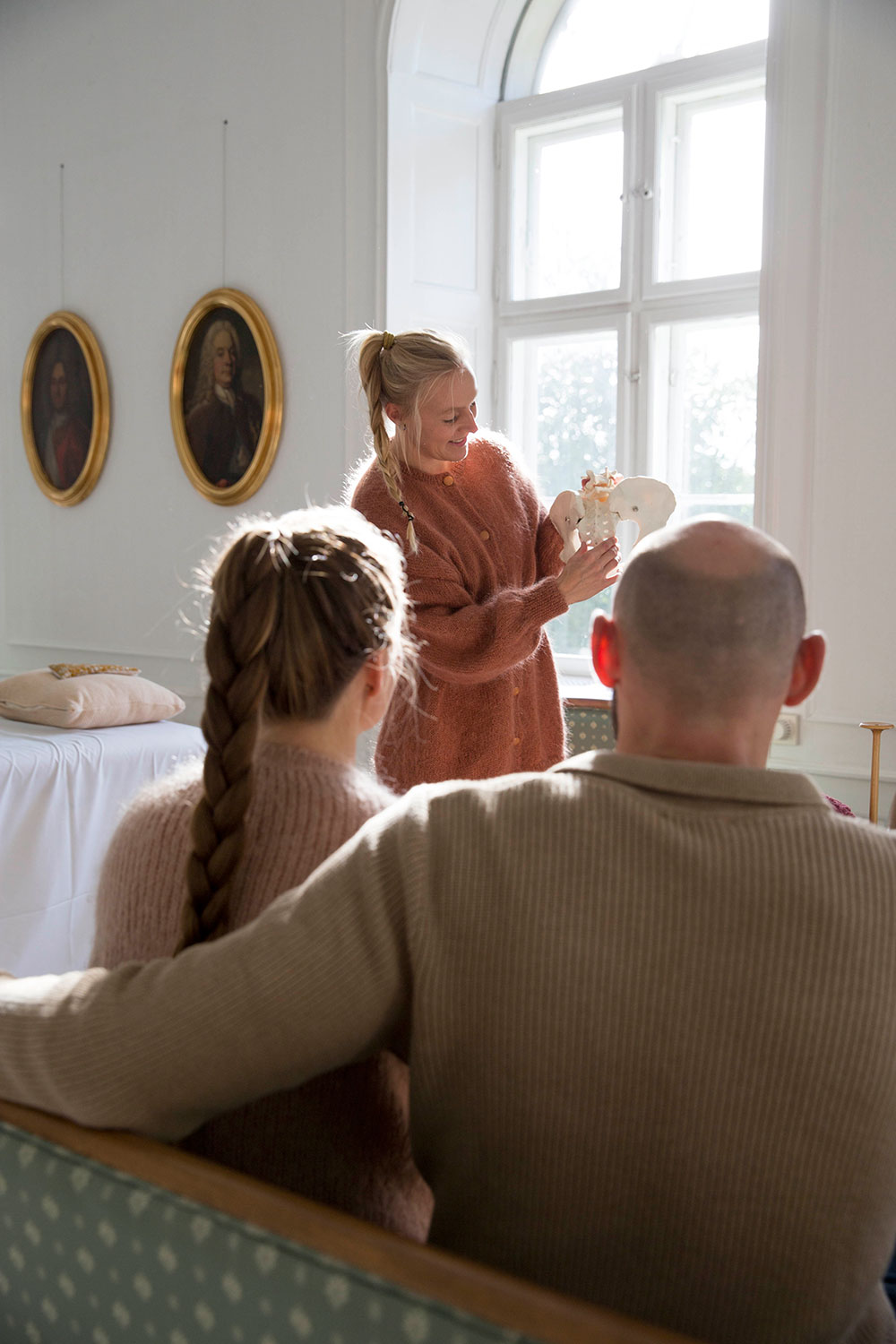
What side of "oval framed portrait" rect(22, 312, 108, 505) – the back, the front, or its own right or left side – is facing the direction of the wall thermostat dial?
left

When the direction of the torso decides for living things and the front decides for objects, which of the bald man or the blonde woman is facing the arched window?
the bald man

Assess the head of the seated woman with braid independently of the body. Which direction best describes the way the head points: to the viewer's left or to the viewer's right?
to the viewer's right

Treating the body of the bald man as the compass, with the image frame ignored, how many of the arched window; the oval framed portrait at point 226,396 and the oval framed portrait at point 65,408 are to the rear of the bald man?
0

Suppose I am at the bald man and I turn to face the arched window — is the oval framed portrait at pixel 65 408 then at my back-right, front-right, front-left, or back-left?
front-left

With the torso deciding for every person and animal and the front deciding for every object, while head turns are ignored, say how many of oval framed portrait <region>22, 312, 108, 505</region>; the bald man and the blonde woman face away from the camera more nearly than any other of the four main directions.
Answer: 1

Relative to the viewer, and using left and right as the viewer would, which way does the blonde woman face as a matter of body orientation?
facing the viewer and to the right of the viewer

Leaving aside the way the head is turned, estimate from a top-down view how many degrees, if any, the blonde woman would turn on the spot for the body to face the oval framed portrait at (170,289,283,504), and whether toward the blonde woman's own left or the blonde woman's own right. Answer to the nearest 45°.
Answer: approximately 135° to the blonde woman's own left

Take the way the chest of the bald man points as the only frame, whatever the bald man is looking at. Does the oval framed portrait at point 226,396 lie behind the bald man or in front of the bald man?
in front

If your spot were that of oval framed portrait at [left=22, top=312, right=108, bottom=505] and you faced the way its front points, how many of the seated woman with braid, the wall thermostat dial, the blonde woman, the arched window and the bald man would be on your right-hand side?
0

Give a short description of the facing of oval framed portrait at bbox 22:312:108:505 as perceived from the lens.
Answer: facing the viewer and to the left of the viewer

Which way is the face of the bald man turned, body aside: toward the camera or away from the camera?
away from the camera

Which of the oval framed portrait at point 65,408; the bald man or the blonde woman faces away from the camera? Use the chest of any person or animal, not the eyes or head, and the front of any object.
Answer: the bald man

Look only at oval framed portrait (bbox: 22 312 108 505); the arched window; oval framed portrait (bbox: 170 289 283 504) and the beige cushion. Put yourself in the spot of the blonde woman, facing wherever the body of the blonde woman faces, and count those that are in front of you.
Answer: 0

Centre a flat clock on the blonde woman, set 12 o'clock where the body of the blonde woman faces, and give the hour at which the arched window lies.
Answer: The arched window is roughly at 8 o'clock from the blonde woman.

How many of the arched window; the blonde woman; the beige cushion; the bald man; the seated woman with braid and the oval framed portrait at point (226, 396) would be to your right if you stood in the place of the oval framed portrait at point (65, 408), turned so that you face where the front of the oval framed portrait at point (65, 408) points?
0

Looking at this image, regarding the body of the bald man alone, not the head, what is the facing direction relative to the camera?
away from the camera

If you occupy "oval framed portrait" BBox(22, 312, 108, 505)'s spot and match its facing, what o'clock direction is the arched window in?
The arched window is roughly at 9 o'clock from the oval framed portrait.

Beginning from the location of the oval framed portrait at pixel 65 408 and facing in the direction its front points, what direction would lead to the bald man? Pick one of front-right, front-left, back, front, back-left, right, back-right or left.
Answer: front-left
